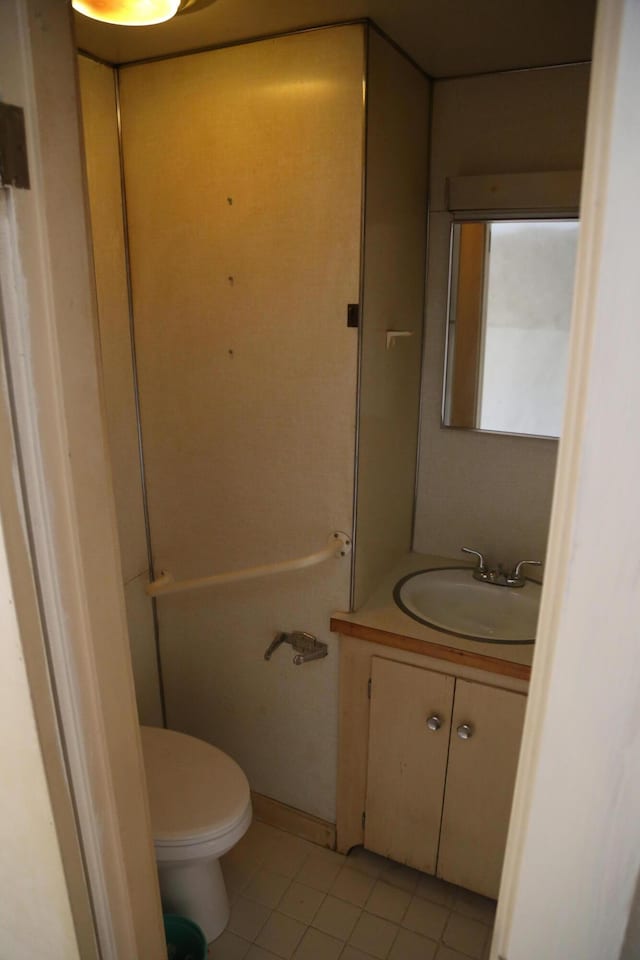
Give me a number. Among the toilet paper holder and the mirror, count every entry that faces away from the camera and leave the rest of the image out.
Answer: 0

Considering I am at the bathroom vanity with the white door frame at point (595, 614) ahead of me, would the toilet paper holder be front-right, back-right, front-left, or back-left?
back-right

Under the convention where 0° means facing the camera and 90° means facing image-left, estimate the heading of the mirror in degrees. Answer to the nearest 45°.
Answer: approximately 45°

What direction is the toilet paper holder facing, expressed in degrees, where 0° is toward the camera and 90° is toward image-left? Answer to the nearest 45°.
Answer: approximately 45°

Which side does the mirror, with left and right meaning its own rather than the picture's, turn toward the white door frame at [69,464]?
front

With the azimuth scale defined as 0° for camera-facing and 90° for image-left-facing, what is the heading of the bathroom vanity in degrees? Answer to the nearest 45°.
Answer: approximately 45°

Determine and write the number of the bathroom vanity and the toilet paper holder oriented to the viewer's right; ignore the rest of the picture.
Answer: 0
